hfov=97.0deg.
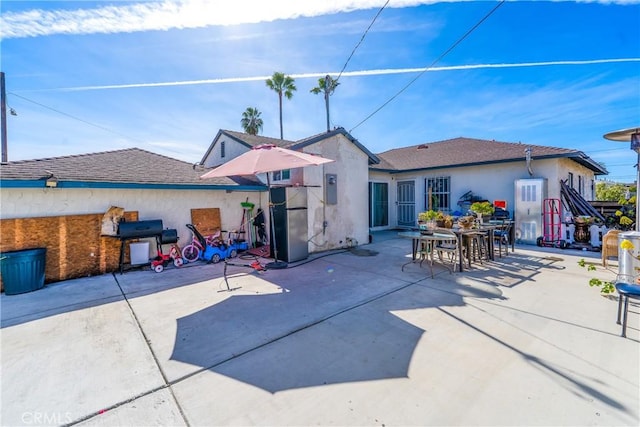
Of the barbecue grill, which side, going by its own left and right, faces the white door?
left

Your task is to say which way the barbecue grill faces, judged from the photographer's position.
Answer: facing the viewer

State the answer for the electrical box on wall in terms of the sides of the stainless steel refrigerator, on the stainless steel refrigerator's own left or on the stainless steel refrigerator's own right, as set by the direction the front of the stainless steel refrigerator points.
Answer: on the stainless steel refrigerator's own left

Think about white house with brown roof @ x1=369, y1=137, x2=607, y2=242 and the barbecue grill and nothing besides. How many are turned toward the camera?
2

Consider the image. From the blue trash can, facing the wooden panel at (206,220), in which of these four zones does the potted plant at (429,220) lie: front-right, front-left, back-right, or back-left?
front-right

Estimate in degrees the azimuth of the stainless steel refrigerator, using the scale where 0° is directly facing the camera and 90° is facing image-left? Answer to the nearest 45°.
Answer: approximately 315°

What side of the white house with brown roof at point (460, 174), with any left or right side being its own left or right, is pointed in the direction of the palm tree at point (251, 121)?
right

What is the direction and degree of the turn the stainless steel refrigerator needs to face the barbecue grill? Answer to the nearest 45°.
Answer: approximately 135° to its right

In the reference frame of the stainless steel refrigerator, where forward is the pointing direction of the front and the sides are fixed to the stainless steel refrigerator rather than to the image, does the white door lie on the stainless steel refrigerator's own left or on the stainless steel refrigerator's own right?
on the stainless steel refrigerator's own left

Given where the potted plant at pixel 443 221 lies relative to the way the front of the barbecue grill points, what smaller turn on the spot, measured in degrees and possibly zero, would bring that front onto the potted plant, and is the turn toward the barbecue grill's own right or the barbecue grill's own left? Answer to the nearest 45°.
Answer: approximately 45° to the barbecue grill's own left

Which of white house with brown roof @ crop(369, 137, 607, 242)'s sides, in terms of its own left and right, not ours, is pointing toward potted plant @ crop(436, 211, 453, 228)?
front

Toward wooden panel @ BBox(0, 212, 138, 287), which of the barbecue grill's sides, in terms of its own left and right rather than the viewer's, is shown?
right

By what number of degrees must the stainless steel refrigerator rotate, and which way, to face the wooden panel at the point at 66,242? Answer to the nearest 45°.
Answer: approximately 135° to its right
